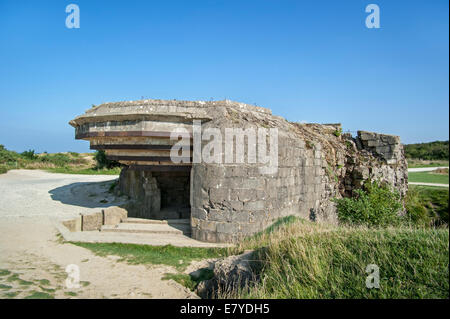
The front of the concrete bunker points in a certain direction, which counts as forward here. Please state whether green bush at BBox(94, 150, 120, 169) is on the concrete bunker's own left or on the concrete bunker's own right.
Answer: on the concrete bunker's own right

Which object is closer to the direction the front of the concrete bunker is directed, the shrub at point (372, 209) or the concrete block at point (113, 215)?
the concrete block

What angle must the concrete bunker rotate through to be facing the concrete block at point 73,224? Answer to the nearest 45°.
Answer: approximately 45° to its right

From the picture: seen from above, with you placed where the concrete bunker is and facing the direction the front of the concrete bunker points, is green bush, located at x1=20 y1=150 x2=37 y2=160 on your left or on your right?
on your right

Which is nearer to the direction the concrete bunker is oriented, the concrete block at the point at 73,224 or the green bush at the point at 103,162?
the concrete block

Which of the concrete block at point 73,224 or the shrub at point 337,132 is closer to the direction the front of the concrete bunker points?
the concrete block

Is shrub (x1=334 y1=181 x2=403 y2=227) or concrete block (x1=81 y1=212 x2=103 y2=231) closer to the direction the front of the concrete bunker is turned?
the concrete block
